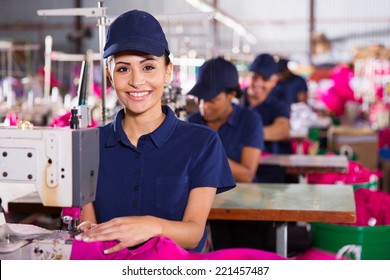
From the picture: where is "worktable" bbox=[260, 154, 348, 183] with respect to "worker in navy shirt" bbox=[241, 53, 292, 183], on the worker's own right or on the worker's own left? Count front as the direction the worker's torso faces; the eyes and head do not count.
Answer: on the worker's own left

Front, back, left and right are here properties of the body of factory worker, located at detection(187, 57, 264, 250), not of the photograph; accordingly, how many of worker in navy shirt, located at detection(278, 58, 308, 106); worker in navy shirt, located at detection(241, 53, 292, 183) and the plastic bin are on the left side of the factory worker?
1

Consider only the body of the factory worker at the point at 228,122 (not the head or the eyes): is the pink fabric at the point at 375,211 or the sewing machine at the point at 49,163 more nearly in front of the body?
the sewing machine

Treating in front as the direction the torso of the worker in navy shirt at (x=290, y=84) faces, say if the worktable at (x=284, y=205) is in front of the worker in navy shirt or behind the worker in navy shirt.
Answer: in front

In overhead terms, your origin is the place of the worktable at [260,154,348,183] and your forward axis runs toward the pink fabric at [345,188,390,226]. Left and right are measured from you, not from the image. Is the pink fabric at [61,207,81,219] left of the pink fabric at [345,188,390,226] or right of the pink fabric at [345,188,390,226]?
right

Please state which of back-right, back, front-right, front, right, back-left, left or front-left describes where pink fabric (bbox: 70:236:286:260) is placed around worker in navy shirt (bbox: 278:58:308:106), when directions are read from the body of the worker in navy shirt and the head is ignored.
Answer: front-left

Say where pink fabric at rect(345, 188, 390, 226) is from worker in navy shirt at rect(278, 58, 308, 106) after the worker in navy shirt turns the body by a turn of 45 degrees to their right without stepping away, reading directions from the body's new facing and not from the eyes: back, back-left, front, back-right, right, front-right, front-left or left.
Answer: left

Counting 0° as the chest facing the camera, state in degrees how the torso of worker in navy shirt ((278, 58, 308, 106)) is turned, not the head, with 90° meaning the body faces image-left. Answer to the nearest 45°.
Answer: approximately 45°

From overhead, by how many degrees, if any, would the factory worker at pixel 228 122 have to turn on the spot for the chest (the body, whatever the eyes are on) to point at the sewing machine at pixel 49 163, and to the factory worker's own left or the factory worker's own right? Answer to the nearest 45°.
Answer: approximately 45° to the factory worker's own left

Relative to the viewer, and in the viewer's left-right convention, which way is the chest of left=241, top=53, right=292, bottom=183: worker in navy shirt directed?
facing the viewer and to the left of the viewer

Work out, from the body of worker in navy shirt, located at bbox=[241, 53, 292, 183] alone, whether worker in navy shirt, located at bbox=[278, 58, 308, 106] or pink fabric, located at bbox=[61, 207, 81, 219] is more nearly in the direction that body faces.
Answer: the pink fabric

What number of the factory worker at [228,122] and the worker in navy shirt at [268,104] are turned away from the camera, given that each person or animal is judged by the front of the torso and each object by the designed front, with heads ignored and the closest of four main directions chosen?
0

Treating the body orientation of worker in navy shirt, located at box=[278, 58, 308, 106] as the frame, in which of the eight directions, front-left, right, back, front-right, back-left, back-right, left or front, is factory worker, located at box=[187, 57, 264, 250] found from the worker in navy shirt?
front-left

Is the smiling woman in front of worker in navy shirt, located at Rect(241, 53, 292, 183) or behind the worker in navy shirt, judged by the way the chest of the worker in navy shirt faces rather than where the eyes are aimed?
in front
